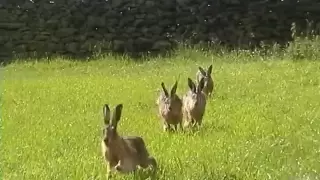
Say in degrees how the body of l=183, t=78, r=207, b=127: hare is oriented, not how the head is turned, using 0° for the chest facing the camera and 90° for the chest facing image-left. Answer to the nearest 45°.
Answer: approximately 0°

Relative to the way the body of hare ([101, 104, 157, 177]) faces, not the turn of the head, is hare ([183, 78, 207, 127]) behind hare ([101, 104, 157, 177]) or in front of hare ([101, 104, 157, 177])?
behind

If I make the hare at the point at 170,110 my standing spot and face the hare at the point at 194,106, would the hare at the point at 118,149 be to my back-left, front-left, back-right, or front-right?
back-right

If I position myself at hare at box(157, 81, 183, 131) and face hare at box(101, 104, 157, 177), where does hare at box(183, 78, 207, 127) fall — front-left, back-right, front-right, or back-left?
back-left

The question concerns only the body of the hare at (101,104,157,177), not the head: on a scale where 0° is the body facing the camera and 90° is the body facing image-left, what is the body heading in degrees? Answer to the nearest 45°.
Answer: approximately 45°

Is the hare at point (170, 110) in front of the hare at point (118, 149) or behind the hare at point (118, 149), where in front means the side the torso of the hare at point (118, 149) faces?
behind
